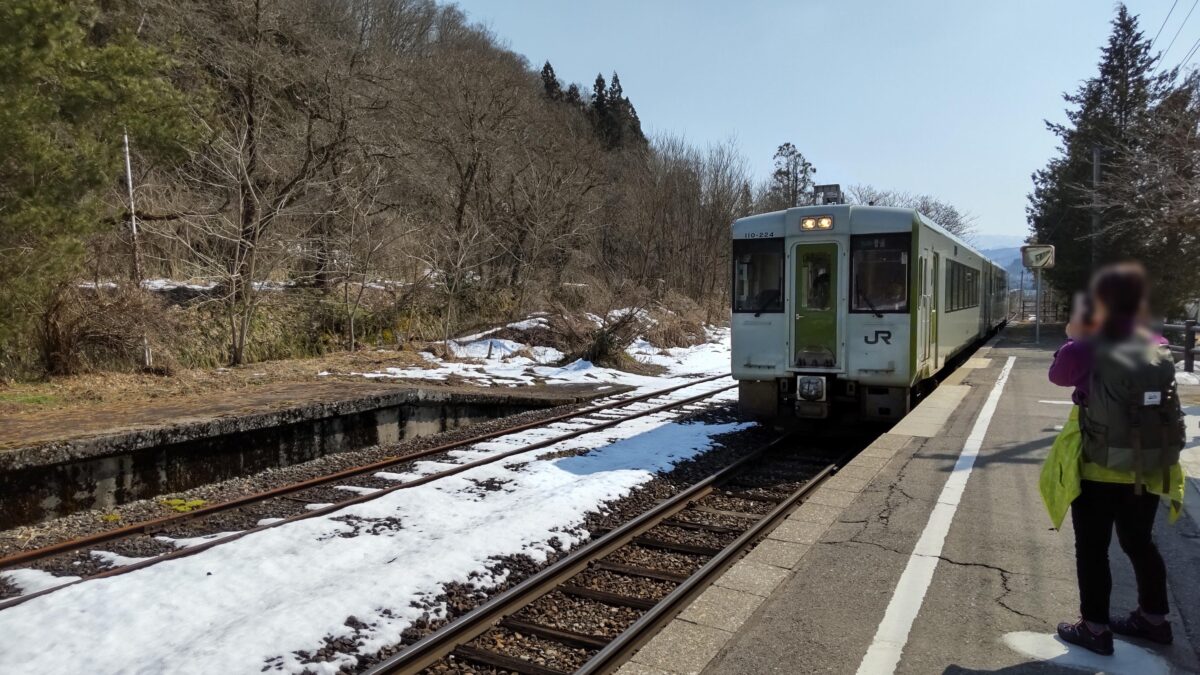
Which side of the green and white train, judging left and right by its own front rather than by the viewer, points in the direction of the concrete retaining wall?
right

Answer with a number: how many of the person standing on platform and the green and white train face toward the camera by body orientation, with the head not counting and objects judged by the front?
1

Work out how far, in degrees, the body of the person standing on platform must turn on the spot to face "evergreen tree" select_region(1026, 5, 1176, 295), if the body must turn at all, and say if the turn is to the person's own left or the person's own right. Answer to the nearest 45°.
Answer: approximately 45° to the person's own right

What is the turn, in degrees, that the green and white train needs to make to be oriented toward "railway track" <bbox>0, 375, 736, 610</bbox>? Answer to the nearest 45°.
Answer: approximately 45° to its right

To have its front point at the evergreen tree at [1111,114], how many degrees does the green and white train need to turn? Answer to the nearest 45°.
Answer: approximately 135° to its left

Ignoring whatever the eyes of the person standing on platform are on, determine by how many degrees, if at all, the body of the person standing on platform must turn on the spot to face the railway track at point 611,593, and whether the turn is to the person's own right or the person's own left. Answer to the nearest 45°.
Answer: approximately 45° to the person's own left

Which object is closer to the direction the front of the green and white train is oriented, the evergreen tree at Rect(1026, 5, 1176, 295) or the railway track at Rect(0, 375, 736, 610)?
the railway track

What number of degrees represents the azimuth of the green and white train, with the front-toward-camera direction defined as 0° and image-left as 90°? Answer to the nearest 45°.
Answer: approximately 0°
